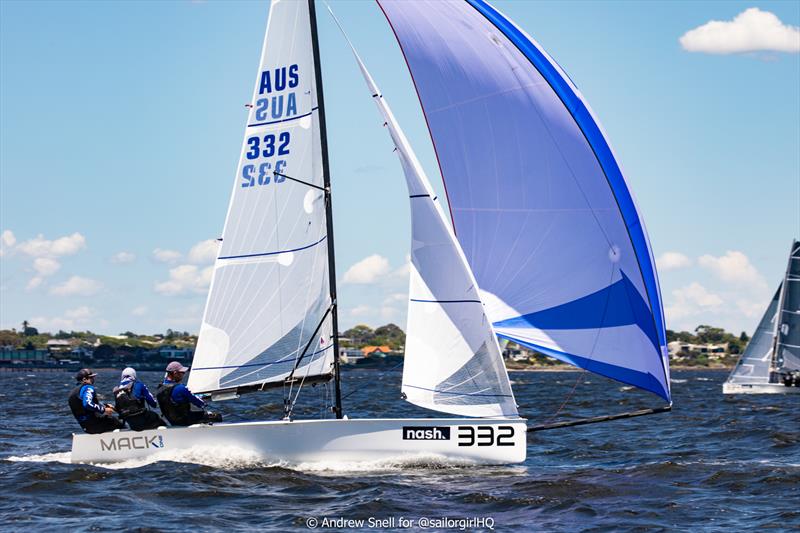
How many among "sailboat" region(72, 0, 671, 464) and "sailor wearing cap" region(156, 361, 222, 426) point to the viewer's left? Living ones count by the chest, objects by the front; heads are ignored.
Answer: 0

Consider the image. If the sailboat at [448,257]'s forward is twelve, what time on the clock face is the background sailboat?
The background sailboat is roughly at 10 o'clock from the sailboat.

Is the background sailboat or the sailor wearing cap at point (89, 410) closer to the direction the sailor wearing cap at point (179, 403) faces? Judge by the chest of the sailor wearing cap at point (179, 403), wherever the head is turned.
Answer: the background sailboat

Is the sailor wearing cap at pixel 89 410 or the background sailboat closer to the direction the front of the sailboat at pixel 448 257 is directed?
the background sailboat

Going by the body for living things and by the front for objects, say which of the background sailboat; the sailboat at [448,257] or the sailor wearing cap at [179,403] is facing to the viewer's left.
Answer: the background sailboat

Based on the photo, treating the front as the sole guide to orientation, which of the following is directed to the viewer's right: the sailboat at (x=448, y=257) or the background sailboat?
the sailboat

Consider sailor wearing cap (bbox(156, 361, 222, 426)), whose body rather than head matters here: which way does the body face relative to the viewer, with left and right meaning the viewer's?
facing to the right of the viewer

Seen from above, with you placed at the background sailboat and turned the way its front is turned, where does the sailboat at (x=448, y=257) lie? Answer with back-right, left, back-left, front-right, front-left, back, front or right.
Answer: left

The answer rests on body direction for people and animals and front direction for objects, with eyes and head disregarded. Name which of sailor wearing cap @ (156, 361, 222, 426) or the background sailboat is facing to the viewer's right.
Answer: the sailor wearing cap

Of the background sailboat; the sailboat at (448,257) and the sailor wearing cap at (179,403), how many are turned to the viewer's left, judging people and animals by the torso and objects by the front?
1

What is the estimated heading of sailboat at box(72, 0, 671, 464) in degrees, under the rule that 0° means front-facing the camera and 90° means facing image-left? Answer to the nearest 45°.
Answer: approximately 270°
